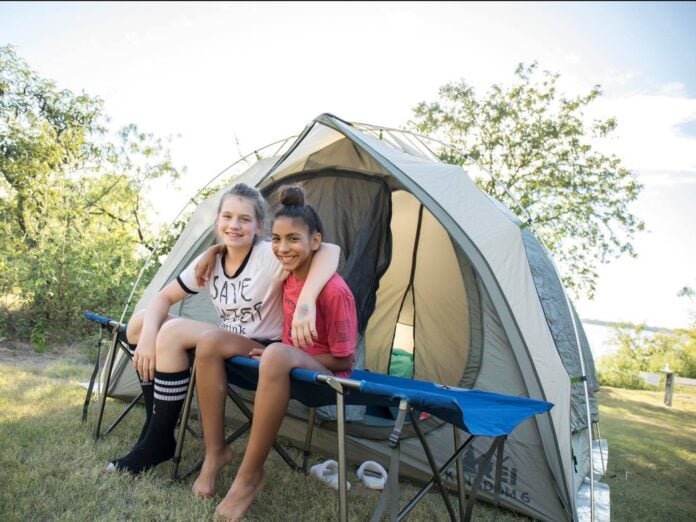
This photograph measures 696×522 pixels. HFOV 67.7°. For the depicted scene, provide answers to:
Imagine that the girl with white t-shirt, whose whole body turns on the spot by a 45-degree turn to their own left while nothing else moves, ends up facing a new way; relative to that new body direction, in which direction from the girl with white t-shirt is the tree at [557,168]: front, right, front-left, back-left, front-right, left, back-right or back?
back-left

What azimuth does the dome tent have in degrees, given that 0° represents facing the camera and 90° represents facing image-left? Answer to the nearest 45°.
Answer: approximately 45°

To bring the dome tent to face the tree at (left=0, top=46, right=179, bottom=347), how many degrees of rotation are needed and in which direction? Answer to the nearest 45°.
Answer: approximately 90° to its right

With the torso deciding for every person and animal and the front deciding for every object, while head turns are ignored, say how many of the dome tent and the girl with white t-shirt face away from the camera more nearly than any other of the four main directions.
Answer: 0

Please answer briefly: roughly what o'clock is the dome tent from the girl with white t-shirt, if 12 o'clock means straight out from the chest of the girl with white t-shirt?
The dome tent is roughly at 7 o'clock from the girl with white t-shirt.

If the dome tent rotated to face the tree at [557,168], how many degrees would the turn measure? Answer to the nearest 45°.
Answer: approximately 180°

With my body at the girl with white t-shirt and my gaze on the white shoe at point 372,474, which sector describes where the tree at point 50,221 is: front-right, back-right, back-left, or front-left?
back-left
